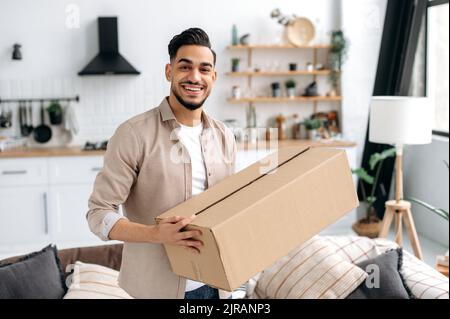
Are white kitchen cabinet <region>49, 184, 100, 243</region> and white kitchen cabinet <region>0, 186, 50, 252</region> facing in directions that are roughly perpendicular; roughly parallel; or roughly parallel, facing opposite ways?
roughly parallel

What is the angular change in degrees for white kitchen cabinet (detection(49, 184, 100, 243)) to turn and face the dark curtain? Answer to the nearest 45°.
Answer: approximately 135° to its left

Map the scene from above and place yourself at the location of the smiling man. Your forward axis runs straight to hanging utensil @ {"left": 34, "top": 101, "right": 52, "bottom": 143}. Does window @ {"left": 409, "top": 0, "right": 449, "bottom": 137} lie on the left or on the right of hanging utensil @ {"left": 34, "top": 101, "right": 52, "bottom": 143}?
right

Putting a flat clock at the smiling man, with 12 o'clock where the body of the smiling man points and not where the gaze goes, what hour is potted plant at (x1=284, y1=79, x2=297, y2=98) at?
The potted plant is roughly at 8 o'clock from the smiling man.

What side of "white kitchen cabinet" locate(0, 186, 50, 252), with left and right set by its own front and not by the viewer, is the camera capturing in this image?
front

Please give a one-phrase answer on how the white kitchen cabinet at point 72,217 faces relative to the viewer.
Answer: facing the viewer

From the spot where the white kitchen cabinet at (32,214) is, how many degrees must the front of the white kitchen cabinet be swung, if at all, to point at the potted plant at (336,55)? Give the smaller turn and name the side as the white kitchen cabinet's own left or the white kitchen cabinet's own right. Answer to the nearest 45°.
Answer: approximately 135° to the white kitchen cabinet's own left

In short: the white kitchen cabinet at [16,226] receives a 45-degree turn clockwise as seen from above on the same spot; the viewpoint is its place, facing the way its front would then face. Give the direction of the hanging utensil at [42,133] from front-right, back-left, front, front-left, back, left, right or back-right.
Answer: back-right

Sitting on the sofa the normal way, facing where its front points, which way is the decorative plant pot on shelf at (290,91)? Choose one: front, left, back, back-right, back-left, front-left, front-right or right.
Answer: back

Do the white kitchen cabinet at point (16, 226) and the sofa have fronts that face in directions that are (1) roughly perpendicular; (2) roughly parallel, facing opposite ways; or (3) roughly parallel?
roughly parallel

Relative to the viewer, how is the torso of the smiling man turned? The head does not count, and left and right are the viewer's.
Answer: facing the viewer and to the right of the viewer

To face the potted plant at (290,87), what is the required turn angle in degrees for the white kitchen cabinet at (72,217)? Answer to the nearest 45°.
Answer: approximately 135° to its left
